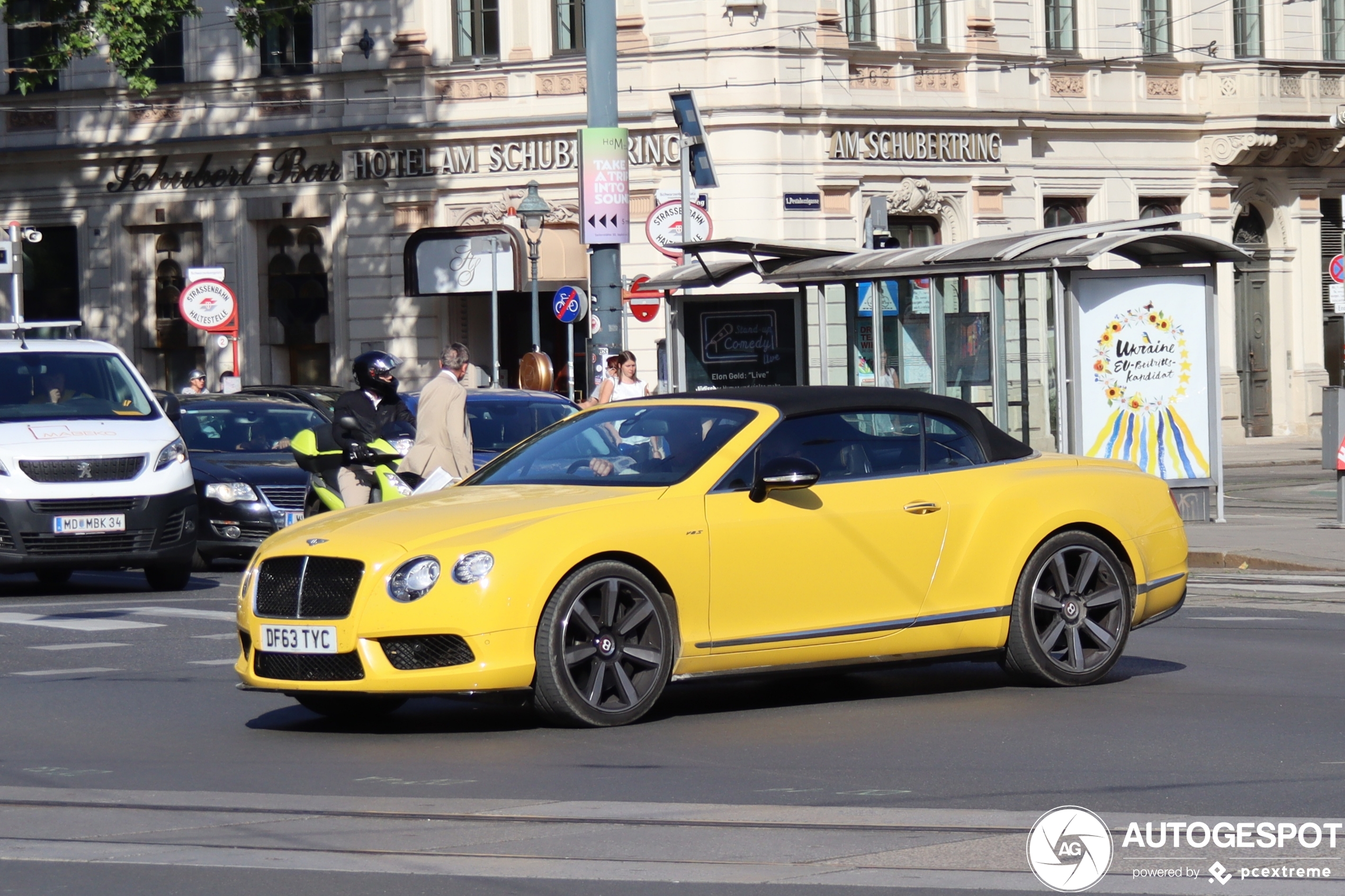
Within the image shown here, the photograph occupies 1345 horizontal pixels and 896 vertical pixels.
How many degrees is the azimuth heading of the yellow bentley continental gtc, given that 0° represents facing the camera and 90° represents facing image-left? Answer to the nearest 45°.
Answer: approximately 45°

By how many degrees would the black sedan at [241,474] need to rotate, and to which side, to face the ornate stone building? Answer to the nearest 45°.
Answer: approximately 135° to its left

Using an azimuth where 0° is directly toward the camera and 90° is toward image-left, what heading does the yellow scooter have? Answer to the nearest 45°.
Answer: approximately 315°

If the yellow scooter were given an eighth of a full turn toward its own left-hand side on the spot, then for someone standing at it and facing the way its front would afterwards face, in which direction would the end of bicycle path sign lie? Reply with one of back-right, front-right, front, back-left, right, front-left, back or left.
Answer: left

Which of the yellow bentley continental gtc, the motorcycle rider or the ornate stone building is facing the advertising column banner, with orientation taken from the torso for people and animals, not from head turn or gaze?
the ornate stone building

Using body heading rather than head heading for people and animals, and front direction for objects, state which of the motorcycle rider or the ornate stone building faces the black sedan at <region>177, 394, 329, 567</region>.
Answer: the ornate stone building

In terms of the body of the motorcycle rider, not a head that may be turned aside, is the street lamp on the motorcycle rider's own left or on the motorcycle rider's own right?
on the motorcycle rider's own left
